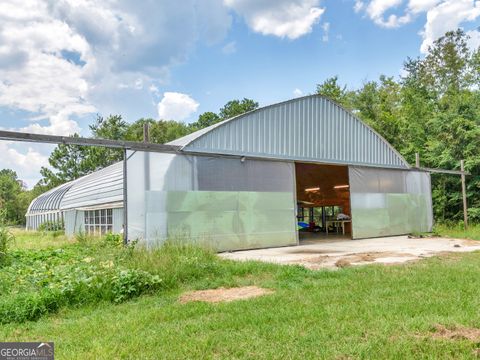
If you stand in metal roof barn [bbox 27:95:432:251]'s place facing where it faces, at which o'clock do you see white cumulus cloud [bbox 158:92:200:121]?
The white cumulus cloud is roughly at 7 o'clock from the metal roof barn.

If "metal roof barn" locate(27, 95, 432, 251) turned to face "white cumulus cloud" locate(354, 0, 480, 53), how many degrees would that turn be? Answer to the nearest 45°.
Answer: approximately 90° to its left

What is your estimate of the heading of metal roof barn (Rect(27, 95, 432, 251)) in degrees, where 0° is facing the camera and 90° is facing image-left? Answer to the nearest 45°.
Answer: approximately 315°

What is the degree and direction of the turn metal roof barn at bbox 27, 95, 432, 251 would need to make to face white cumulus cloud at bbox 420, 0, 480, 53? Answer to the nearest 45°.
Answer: approximately 90° to its left

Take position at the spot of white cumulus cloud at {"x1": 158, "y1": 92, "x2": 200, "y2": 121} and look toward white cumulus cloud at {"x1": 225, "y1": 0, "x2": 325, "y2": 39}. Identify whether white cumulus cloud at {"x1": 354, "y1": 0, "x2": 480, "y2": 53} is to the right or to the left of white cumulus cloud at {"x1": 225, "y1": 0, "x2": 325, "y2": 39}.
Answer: left
